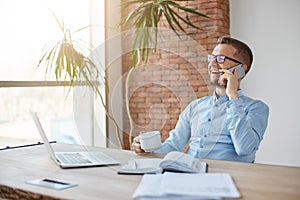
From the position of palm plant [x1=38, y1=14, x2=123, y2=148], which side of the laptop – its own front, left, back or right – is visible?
left

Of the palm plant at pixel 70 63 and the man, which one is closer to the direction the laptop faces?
the man

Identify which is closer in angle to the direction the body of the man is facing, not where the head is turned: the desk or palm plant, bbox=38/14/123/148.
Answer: the desk

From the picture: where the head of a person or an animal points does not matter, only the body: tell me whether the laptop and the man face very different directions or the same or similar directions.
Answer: very different directions

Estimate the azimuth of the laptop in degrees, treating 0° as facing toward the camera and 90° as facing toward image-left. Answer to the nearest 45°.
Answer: approximately 270°

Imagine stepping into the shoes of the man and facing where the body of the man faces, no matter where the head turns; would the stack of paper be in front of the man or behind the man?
in front

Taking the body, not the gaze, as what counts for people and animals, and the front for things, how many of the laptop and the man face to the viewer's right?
1

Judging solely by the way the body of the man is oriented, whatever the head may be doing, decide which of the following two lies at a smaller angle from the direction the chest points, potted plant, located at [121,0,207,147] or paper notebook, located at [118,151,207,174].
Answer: the paper notebook

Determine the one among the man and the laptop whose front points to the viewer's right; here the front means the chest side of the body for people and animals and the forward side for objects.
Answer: the laptop
